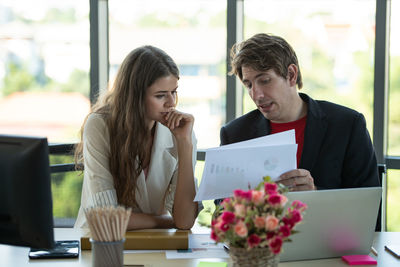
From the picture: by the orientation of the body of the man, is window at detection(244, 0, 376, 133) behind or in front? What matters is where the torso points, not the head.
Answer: behind

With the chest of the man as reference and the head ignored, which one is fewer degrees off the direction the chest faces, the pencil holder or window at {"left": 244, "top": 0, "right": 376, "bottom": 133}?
the pencil holder

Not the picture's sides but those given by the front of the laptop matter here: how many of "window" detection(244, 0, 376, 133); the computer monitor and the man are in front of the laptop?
2

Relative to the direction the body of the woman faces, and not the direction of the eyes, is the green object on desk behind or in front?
in front

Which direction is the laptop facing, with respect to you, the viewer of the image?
facing away from the viewer

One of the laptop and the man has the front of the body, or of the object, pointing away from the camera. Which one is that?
the laptop

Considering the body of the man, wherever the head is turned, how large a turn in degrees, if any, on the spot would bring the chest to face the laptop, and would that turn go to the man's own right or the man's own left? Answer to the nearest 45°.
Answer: approximately 45° to the man's own left

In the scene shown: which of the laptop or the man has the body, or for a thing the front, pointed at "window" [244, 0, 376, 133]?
the laptop

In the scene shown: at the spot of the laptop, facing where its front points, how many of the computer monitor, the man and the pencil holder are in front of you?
1

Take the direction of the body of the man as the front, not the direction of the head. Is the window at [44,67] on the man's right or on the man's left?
on the man's right

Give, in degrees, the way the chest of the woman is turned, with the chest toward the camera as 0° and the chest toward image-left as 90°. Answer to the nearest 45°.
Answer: approximately 315°

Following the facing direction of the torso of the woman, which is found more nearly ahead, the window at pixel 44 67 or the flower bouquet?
the flower bouquet

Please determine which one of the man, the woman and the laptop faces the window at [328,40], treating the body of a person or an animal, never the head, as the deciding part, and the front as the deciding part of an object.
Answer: the laptop

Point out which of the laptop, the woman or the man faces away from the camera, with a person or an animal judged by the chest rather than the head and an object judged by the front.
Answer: the laptop

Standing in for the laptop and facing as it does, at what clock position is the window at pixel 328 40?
The window is roughly at 12 o'clock from the laptop.
